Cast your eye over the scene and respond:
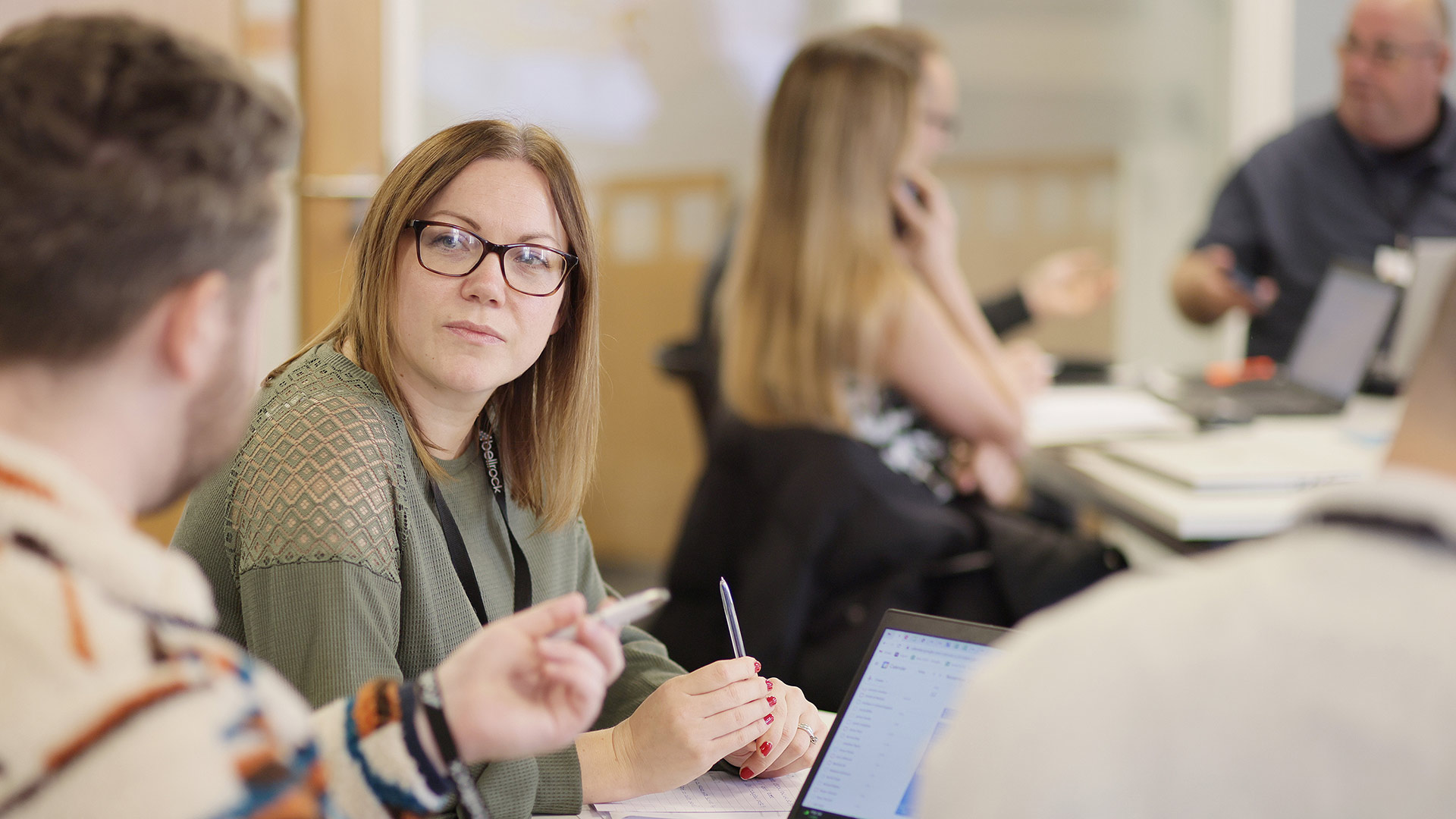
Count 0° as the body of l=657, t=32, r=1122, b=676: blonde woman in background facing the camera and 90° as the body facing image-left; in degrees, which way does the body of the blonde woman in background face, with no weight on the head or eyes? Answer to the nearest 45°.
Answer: approximately 225°

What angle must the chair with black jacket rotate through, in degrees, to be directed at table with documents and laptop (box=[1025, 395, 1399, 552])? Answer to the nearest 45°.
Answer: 0° — it already faces it

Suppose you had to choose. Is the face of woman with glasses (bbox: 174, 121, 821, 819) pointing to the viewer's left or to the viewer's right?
to the viewer's left

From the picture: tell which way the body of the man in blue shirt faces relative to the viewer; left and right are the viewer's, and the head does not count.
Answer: facing the viewer and to the left of the viewer

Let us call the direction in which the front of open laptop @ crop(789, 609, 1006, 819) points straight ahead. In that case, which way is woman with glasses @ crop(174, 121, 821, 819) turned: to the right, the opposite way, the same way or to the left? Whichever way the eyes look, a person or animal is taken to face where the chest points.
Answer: to the left

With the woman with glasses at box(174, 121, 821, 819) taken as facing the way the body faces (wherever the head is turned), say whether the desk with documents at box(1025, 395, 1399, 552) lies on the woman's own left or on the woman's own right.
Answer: on the woman's own left

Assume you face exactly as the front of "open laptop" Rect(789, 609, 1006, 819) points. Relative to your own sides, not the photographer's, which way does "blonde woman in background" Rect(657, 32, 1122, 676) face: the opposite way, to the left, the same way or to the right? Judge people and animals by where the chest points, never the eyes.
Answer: the opposite way

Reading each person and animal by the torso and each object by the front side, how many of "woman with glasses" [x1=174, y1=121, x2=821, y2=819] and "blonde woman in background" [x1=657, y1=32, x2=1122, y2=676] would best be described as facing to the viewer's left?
0

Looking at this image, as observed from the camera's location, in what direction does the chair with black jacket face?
facing away from the viewer and to the right of the viewer

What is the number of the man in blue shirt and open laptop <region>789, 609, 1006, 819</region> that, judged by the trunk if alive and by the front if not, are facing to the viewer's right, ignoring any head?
0

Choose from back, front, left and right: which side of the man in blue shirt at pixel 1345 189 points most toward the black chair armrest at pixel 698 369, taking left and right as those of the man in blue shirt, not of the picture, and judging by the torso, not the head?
front

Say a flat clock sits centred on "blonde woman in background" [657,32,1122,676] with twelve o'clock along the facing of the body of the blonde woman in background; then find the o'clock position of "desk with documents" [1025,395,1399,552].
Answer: The desk with documents is roughly at 1 o'clock from the blonde woman in background.
